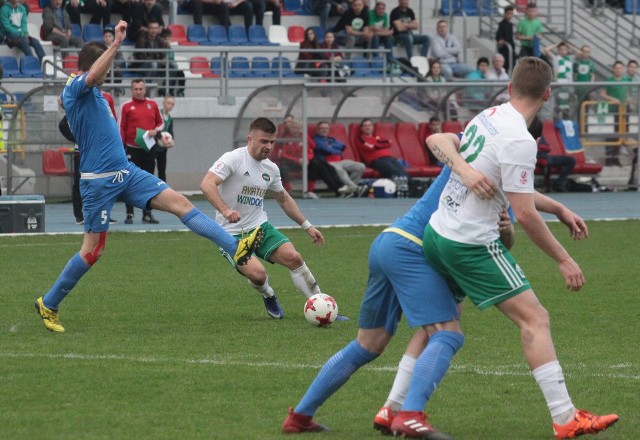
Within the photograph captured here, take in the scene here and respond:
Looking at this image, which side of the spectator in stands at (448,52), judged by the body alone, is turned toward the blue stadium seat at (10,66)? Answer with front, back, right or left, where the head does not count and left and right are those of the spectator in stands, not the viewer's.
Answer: right

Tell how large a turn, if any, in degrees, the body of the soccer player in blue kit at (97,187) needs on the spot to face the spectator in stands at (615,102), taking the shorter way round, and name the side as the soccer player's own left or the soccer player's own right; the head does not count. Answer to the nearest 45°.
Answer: approximately 45° to the soccer player's own left

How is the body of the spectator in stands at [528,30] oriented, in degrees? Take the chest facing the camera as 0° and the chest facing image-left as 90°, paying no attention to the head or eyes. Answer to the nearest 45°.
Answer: approximately 0°

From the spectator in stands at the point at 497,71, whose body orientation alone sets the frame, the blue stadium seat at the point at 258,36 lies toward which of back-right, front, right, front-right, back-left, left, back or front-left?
right

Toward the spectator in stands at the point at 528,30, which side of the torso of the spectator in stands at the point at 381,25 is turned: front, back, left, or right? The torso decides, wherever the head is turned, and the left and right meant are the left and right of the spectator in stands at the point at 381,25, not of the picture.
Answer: left

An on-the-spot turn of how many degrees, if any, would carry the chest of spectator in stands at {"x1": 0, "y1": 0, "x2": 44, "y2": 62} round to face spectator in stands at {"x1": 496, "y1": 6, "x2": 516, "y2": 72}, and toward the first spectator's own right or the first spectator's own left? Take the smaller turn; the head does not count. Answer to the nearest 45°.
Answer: approximately 45° to the first spectator's own left

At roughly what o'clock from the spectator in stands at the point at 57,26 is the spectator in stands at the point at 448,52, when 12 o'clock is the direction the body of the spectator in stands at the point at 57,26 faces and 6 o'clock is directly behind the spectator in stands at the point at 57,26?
the spectator in stands at the point at 448,52 is roughly at 10 o'clock from the spectator in stands at the point at 57,26.

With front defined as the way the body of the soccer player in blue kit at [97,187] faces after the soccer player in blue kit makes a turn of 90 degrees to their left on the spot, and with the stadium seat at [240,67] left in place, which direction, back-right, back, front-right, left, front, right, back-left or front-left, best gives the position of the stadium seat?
front

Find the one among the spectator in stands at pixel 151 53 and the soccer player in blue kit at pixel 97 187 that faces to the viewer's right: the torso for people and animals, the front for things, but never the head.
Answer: the soccer player in blue kit
